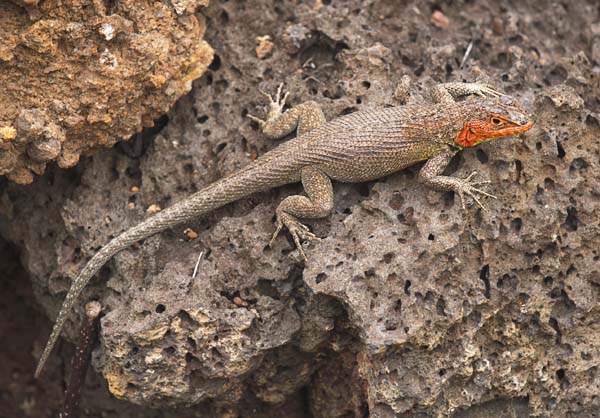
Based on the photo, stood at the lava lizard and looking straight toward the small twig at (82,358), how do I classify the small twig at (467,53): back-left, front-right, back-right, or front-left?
back-right

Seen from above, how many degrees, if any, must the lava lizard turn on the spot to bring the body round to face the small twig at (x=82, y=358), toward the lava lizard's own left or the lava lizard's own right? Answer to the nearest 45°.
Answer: approximately 180°

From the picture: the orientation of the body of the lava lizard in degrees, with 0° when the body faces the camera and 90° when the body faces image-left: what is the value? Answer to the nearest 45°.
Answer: approximately 270°
